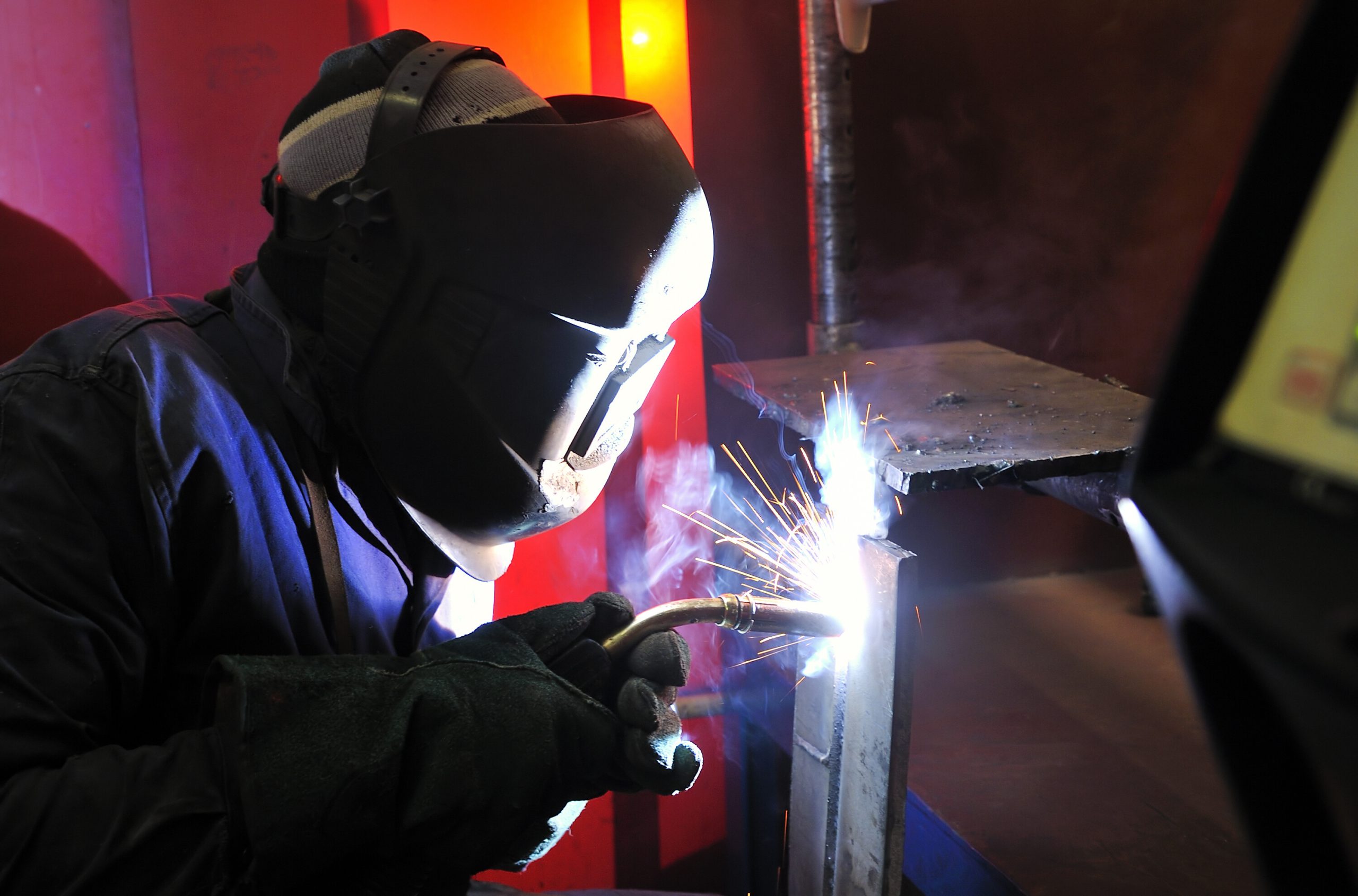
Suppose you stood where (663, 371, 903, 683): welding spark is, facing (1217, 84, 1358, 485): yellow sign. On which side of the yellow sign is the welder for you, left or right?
right

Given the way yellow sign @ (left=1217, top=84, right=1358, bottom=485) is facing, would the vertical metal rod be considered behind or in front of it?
behind

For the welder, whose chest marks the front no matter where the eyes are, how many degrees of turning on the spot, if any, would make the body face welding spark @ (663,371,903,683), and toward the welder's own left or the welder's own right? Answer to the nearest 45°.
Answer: approximately 45° to the welder's own left

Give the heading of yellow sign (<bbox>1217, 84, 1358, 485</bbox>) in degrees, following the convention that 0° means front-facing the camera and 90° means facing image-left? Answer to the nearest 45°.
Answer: approximately 0°

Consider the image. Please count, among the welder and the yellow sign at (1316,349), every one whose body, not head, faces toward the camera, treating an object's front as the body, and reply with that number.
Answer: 1

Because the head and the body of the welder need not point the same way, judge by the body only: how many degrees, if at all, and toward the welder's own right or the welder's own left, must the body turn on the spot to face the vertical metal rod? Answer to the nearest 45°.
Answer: approximately 45° to the welder's own left

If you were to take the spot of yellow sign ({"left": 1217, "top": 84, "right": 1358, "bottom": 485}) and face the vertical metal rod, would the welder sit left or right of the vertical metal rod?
left

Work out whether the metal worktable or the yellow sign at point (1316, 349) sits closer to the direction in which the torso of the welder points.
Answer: the metal worktable

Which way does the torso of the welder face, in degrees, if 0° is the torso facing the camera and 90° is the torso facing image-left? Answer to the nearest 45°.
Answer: approximately 270°
